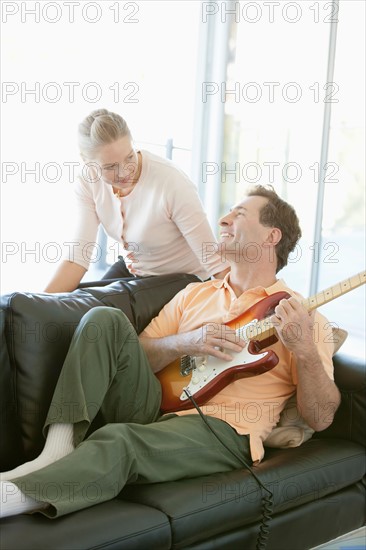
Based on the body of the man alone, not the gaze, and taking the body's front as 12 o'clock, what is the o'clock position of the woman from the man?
The woman is roughly at 4 o'clock from the man.

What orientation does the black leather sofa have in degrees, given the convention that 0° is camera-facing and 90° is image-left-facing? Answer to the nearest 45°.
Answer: approximately 315°

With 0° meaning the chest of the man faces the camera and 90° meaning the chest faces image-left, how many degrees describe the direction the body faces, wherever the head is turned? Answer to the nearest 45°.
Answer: approximately 45°
